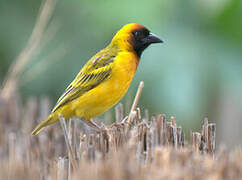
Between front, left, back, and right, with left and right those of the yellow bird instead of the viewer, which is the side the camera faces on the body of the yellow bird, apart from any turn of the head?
right
